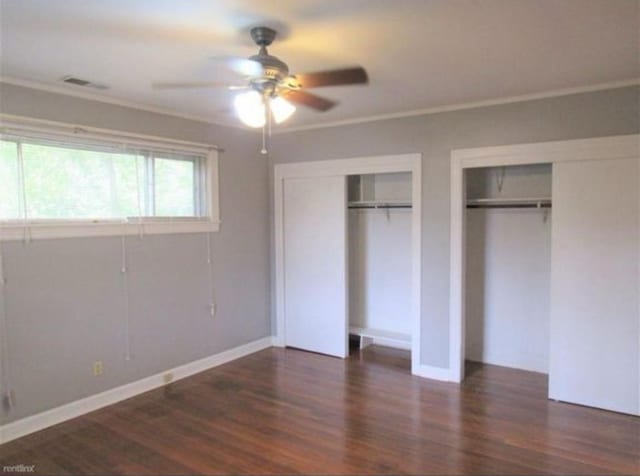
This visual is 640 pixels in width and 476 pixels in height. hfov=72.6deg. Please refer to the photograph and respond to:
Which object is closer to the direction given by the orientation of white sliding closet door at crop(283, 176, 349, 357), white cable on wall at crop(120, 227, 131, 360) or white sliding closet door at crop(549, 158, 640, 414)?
the white cable on wall

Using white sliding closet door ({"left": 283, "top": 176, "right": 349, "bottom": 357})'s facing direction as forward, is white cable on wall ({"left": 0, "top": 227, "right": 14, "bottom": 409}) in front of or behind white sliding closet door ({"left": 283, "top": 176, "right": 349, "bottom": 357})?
in front

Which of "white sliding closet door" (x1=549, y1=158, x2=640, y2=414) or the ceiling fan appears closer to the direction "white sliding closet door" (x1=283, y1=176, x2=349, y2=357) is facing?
the ceiling fan

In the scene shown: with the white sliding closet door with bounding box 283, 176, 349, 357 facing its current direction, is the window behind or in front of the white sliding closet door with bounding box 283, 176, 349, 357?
in front

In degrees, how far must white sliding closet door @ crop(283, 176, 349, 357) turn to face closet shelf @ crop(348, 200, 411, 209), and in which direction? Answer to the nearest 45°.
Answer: approximately 135° to its left

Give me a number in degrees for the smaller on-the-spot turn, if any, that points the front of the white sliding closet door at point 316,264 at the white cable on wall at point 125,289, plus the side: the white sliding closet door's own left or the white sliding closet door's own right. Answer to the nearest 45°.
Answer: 0° — it already faces it

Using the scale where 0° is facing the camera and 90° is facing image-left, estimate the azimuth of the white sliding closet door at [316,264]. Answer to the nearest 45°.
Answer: approximately 45°

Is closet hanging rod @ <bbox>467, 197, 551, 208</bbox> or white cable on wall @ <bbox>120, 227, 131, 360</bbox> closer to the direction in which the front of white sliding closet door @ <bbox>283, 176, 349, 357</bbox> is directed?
the white cable on wall

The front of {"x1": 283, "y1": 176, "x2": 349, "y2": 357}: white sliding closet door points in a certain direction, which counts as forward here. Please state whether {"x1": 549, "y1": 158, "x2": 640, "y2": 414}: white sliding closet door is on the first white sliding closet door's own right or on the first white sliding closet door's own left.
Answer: on the first white sliding closet door's own left

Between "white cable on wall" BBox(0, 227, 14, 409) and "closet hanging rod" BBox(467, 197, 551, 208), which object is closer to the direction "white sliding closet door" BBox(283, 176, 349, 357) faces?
the white cable on wall

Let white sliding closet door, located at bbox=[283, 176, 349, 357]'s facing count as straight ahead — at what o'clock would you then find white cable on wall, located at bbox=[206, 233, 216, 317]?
The white cable on wall is roughly at 1 o'clock from the white sliding closet door.

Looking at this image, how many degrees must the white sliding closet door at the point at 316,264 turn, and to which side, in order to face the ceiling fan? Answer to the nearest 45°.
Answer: approximately 45° to its left
